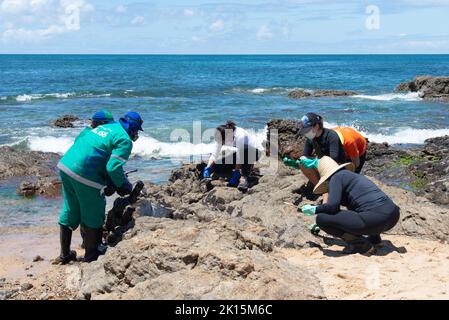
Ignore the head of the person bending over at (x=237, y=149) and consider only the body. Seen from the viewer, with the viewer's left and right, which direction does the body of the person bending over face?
facing the viewer and to the left of the viewer

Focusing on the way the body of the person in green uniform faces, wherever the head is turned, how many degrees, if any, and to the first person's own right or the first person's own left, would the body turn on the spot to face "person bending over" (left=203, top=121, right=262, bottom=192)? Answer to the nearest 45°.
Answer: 0° — they already face them

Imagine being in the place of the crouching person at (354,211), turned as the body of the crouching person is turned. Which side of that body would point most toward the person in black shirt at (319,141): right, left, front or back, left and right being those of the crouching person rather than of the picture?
right

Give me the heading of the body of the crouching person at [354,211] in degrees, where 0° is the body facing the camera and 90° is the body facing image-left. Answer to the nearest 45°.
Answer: approximately 90°

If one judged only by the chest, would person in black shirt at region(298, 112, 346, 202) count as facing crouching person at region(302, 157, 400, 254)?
no

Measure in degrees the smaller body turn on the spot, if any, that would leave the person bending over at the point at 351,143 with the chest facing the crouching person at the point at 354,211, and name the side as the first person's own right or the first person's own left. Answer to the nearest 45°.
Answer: approximately 90° to the first person's own left

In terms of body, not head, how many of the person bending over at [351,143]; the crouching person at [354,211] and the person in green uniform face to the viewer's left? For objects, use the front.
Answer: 2

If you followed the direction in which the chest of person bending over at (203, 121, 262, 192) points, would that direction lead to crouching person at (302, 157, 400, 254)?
no

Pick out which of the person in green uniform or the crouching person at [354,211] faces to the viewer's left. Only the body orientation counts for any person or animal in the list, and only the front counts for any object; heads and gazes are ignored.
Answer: the crouching person

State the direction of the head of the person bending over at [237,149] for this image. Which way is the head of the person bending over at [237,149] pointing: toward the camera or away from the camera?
toward the camera

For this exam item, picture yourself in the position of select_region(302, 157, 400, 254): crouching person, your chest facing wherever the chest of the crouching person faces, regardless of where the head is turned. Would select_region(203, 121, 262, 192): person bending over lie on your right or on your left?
on your right

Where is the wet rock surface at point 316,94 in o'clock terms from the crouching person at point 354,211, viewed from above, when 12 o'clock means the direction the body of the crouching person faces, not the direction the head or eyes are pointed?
The wet rock surface is roughly at 3 o'clock from the crouching person.

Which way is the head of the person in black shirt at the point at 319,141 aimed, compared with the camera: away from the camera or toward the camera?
toward the camera

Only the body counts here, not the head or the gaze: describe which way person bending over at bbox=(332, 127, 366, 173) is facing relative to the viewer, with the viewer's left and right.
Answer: facing to the left of the viewer
